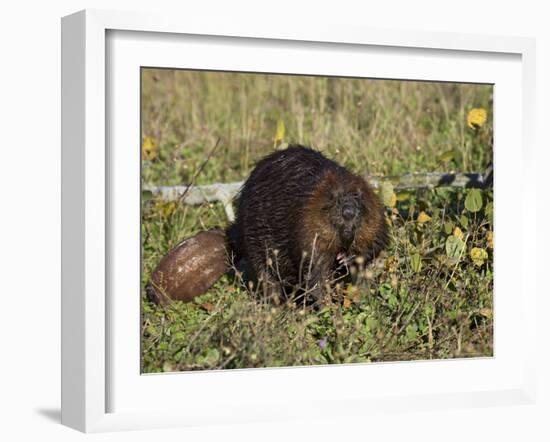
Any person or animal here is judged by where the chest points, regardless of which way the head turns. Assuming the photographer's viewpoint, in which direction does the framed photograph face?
facing the viewer and to the right of the viewer
